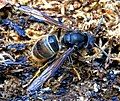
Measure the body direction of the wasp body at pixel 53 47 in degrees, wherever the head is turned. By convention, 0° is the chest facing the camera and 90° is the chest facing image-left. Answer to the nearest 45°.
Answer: approximately 270°
